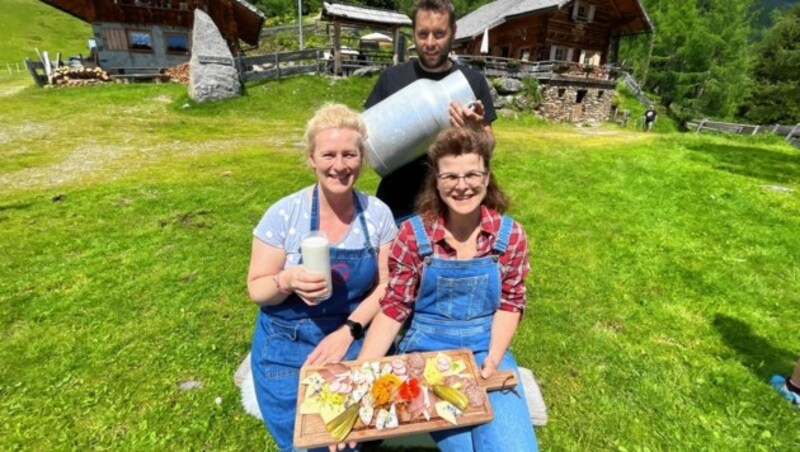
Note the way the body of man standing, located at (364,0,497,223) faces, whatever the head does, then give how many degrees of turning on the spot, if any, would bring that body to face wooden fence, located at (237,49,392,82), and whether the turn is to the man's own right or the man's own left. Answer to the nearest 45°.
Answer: approximately 180°

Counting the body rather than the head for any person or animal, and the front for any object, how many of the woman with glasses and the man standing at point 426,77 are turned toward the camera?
2

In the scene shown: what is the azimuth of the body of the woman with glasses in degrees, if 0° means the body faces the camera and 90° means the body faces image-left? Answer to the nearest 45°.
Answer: approximately 0°

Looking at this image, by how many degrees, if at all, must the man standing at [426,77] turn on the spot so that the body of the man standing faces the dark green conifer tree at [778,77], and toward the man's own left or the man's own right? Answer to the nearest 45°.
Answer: approximately 135° to the man's own left

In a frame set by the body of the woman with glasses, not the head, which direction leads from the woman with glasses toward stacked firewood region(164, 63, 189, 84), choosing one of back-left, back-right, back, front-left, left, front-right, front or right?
back-right

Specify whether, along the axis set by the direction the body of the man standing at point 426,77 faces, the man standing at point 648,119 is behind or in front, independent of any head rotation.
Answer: behind

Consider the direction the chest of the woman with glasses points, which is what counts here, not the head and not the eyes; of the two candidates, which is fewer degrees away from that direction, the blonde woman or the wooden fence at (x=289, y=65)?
the blonde woman

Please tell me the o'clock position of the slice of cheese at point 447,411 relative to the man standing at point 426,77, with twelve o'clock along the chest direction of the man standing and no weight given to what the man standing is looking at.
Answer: The slice of cheese is roughly at 12 o'clock from the man standing.
